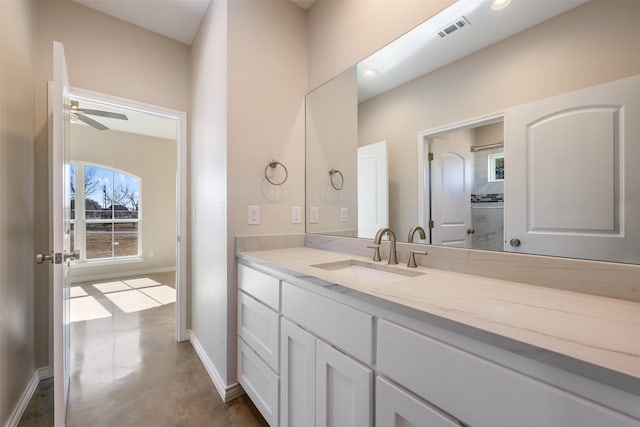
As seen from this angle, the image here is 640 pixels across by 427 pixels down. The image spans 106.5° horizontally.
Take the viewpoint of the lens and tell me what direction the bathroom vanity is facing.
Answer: facing the viewer and to the left of the viewer

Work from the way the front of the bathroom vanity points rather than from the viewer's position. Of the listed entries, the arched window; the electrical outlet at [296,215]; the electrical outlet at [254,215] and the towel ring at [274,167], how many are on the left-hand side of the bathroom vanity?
0

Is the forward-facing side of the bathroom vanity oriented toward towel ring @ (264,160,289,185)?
no

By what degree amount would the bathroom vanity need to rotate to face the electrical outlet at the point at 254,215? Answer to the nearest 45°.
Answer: approximately 90° to its right

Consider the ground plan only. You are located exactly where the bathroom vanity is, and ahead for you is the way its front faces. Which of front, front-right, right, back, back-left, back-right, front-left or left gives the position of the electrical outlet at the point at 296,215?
right

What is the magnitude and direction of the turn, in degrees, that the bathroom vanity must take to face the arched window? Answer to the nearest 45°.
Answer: approximately 45° to its right

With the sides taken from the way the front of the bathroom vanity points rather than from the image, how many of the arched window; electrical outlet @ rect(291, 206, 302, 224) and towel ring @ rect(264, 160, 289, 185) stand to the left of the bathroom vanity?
0

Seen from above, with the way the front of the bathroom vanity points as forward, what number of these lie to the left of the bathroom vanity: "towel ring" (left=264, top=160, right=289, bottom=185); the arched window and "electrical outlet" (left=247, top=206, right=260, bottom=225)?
0
